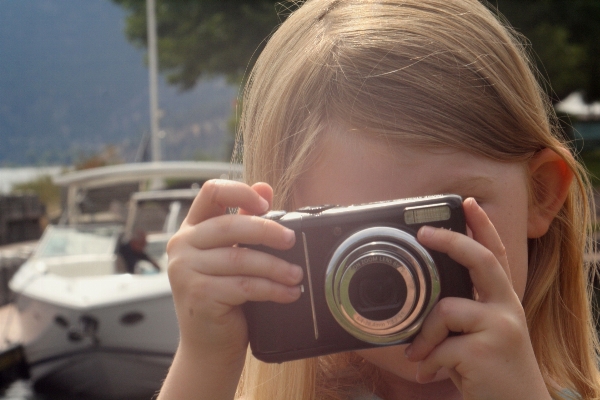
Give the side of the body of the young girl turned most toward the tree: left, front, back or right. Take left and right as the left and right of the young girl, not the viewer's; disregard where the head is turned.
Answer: back

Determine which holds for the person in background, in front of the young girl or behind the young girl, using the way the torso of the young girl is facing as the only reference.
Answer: behind

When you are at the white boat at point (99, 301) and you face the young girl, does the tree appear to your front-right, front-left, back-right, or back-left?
back-left

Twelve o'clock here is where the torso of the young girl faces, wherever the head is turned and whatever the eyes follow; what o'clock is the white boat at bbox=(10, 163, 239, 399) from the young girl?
The white boat is roughly at 5 o'clock from the young girl.

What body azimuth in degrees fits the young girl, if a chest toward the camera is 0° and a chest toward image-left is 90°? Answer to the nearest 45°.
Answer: approximately 0°
